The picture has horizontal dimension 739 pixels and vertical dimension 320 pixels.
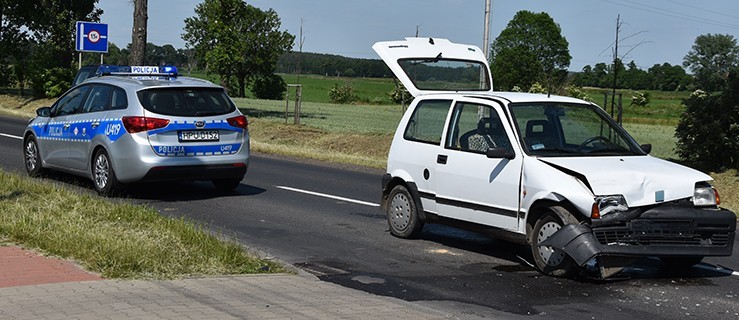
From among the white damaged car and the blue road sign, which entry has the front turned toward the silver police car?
the blue road sign

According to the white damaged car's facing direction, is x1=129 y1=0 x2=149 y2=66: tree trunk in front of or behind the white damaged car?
behind

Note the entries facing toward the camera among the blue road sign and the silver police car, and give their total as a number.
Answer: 1

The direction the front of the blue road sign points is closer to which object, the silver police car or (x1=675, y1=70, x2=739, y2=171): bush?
the silver police car

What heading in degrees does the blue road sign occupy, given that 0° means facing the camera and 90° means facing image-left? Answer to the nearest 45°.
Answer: approximately 0°

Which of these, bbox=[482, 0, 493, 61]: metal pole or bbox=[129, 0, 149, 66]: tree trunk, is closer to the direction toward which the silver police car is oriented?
the tree trunk

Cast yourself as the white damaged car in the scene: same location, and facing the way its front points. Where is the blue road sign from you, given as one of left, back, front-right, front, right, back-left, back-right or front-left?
back

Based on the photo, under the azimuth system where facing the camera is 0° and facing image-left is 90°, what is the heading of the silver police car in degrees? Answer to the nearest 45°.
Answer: approximately 135°

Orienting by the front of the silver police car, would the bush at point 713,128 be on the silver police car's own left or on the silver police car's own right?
on the silver police car's own right
